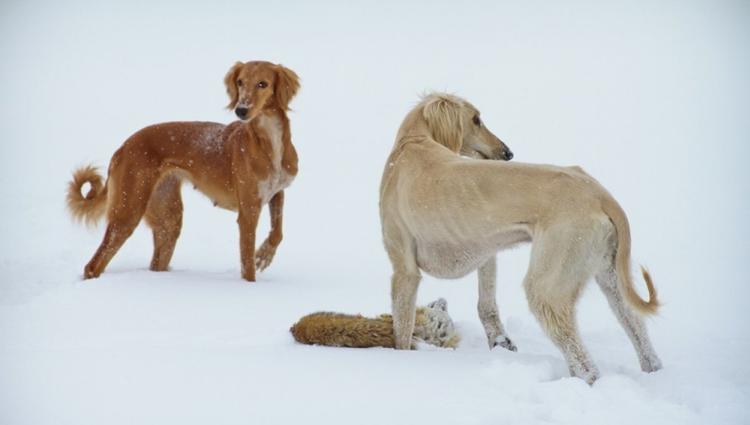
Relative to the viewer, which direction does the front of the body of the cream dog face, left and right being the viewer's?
facing away from the viewer and to the left of the viewer

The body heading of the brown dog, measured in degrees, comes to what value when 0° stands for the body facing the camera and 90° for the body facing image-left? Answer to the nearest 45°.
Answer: approximately 315°

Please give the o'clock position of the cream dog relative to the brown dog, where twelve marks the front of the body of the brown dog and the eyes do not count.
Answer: The cream dog is roughly at 1 o'clock from the brown dog.

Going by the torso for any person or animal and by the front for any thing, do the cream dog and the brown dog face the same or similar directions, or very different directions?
very different directions

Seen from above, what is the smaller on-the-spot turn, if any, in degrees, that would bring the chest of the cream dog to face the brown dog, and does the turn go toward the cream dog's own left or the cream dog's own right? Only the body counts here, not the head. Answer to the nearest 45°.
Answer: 0° — it already faces it
